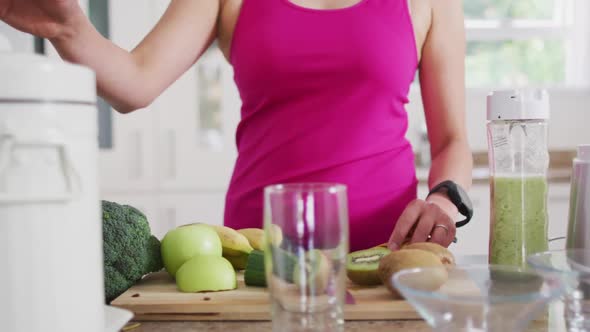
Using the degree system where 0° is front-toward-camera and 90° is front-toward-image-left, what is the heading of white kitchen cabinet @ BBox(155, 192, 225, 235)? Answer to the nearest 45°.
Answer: approximately 0°

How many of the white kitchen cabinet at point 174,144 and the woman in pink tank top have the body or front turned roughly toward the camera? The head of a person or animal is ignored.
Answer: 2

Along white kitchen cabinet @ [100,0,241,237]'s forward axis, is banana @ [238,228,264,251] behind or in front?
in front

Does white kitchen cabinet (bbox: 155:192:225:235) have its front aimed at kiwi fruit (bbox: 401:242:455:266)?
yes

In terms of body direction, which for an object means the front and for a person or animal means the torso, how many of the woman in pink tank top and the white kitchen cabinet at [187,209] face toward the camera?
2

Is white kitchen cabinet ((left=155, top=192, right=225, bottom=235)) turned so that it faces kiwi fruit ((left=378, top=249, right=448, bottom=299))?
yes
